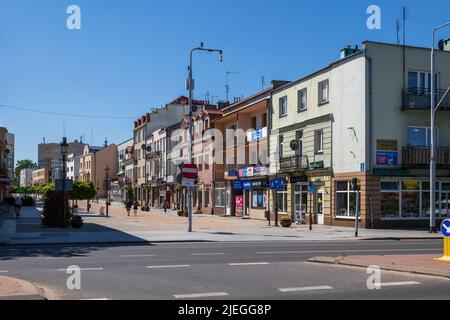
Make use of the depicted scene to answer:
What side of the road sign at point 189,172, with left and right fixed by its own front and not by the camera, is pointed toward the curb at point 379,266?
front

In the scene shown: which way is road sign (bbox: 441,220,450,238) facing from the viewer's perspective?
toward the camera

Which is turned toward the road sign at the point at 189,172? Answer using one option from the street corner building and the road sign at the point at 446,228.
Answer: the street corner building

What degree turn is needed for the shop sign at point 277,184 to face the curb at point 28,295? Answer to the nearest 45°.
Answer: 0° — it already faces it

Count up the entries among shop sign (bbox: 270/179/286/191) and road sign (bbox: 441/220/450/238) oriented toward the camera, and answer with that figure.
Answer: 2

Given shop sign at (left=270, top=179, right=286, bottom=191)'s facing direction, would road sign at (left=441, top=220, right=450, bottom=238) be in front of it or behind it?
in front

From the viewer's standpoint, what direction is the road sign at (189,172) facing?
toward the camera

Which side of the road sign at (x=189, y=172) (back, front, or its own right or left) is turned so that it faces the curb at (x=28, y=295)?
front

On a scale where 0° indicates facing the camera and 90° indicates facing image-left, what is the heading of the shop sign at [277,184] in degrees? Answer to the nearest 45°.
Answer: approximately 0°

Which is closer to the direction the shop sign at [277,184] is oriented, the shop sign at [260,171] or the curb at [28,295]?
the curb

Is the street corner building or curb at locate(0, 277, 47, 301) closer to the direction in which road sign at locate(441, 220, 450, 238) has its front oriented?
the curb
